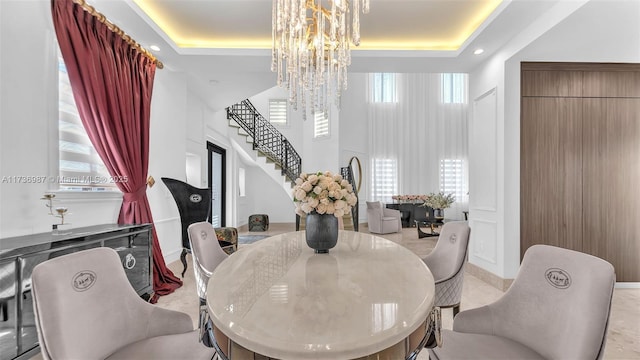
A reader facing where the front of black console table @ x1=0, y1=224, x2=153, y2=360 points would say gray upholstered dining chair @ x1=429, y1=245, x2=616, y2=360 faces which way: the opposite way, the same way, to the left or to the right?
the opposite way

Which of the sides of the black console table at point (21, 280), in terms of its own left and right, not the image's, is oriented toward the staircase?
left

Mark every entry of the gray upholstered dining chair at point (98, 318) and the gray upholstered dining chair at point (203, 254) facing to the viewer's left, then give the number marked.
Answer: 0

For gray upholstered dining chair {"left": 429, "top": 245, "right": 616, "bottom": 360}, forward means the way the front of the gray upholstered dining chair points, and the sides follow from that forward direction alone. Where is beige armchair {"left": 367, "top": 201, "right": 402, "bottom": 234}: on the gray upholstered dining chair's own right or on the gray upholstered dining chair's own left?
on the gray upholstered dining chair's own right

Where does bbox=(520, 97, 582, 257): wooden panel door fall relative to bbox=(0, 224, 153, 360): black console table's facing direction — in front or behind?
in front

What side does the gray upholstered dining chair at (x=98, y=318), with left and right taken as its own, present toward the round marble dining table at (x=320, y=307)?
front

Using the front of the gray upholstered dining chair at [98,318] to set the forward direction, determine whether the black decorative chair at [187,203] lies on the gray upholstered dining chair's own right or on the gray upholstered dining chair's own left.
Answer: on the gray upholstered dining chair's own left

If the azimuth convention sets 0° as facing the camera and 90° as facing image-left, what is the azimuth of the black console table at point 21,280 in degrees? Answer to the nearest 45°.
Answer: approximately 315°
